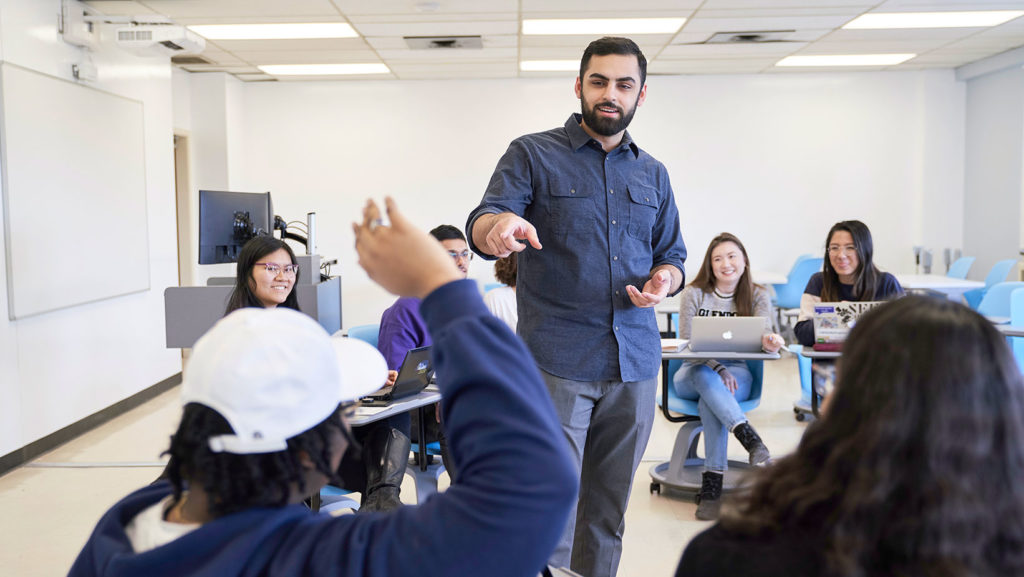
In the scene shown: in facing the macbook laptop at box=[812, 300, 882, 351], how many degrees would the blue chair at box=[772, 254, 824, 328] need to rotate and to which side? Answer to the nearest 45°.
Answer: approximately 45° to its left

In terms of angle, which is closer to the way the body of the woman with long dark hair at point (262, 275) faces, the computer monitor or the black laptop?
the black laptop

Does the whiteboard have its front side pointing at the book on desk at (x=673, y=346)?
yes

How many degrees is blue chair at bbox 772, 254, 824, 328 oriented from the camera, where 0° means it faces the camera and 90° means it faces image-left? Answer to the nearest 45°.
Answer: approximately 45°

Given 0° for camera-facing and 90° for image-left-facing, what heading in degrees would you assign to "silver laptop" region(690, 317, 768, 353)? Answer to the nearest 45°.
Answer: approximately 180°

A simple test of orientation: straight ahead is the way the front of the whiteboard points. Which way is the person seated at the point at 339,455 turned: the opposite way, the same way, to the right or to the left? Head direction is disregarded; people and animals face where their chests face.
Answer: to the left

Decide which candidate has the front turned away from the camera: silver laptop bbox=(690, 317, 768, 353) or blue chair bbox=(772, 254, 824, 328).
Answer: the silver laptop

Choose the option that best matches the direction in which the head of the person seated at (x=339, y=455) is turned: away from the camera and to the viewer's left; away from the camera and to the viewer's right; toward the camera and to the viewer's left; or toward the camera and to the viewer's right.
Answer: away from the camera and to the viewer's right

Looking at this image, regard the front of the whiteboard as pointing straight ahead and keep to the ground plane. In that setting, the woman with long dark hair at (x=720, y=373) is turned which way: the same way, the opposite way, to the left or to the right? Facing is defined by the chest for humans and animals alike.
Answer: to the right

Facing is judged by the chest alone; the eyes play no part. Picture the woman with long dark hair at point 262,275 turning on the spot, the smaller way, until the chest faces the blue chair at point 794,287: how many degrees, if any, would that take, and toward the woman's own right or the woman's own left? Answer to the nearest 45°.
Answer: approximately 90° to the woman's own left

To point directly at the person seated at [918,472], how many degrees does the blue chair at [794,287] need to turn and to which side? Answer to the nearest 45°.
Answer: approximately 45° to its left

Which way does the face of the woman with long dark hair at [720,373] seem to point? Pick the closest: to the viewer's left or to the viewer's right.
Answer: to the viewer's left

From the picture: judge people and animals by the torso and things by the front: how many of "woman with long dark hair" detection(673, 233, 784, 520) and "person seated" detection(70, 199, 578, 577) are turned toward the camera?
1
